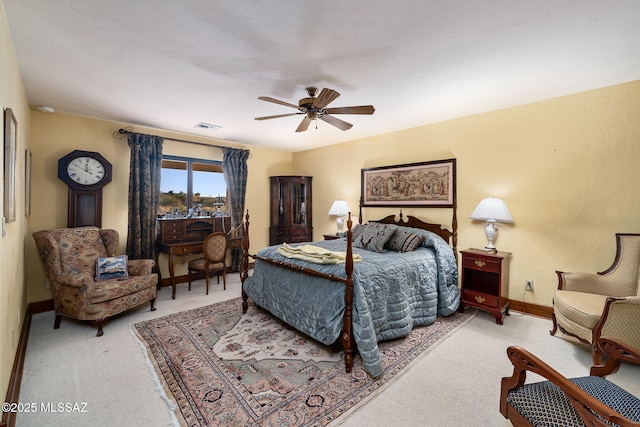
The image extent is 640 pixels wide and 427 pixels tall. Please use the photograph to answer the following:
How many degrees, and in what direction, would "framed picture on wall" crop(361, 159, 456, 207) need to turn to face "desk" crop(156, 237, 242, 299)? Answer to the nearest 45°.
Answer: approximately 45° to its right

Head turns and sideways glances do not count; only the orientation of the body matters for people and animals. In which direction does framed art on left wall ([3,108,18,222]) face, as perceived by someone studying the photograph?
facing to the right of the viewer

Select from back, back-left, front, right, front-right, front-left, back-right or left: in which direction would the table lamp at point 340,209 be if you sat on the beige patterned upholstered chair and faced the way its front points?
front-right

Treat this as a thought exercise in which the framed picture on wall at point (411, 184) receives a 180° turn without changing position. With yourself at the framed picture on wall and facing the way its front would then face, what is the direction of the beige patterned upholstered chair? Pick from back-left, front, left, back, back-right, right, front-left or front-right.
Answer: right

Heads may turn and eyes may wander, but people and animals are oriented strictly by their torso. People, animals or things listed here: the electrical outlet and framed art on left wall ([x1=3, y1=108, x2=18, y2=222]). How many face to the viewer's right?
1

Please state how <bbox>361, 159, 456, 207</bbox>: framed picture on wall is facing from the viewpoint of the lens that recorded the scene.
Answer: facing the viewer and to the left of the viewer

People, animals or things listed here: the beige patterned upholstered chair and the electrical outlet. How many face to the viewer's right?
0

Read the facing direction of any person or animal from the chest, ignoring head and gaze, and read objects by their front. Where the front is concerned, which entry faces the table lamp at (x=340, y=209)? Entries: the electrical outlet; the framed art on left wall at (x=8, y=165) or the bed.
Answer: the framed art on left wall

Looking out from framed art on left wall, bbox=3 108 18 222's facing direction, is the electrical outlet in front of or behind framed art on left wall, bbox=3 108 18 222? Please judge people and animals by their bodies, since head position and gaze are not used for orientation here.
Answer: in front

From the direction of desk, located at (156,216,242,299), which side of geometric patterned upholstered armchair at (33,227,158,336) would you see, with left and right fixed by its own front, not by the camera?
left

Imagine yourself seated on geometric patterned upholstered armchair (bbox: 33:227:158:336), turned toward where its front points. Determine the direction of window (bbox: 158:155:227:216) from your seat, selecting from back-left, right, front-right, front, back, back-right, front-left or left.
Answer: left

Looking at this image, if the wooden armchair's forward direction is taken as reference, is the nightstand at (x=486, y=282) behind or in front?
in front

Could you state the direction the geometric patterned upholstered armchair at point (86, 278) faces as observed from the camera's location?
facing the viewer and to the right of the viewer
